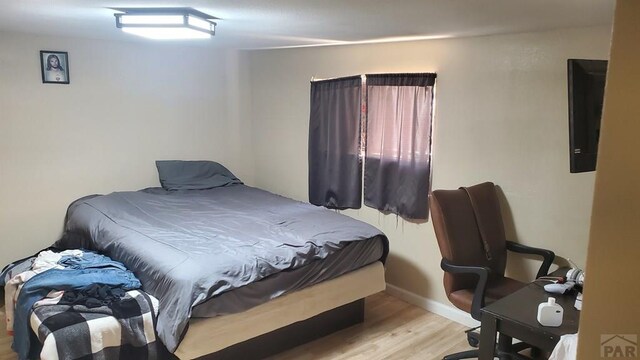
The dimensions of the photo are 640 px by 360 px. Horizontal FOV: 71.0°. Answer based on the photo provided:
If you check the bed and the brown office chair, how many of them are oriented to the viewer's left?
0

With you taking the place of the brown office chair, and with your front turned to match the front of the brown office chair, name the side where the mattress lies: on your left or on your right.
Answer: on your right

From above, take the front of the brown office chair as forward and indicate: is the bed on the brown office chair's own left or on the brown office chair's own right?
on the brown office chair's own right

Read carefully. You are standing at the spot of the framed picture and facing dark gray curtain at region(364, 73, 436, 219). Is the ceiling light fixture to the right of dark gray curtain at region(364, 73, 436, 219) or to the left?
right

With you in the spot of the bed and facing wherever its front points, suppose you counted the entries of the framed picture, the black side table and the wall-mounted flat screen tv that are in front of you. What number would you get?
2

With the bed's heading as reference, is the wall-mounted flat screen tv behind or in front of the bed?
in front

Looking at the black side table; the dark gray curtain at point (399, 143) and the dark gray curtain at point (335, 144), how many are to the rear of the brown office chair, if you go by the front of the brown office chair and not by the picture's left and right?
2

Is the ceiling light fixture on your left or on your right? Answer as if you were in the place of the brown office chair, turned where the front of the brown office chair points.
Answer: on your right

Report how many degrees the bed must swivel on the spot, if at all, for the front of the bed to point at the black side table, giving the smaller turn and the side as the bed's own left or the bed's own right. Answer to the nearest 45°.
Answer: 0° — it already faces it

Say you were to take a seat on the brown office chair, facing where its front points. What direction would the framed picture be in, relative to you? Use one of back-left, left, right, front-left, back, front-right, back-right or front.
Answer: back-right

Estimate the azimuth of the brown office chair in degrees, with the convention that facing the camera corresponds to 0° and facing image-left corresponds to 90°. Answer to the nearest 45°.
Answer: approximately 315°
